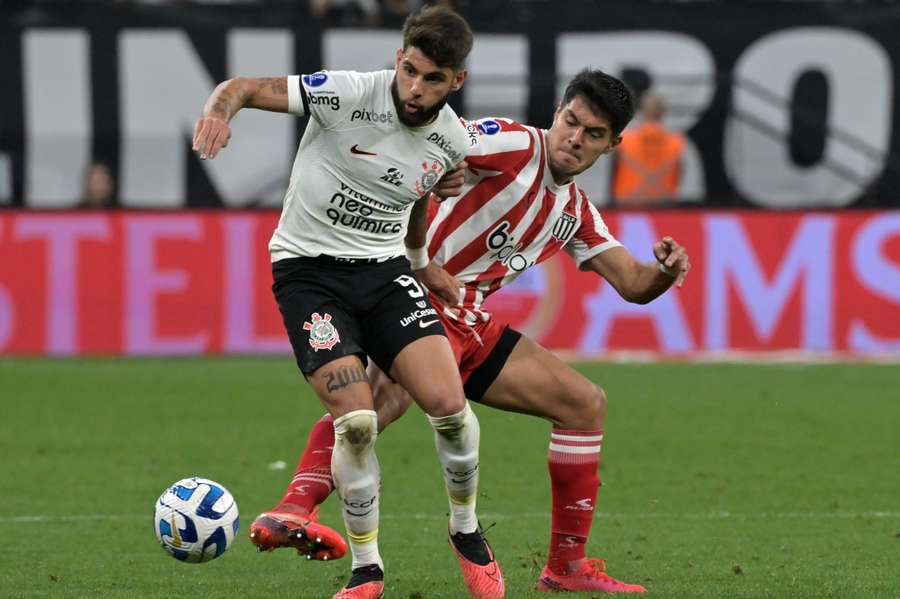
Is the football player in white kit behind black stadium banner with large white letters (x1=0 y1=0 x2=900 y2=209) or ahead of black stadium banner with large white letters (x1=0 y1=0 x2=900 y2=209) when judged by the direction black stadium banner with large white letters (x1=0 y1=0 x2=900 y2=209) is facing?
ahead

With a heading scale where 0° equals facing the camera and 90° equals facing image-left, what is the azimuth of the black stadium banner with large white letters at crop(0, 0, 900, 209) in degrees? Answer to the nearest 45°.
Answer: approximately 0°

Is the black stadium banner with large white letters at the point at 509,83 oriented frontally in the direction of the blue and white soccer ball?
yes

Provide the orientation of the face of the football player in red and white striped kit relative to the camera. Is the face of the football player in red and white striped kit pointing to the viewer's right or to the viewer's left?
to the viewer's left
